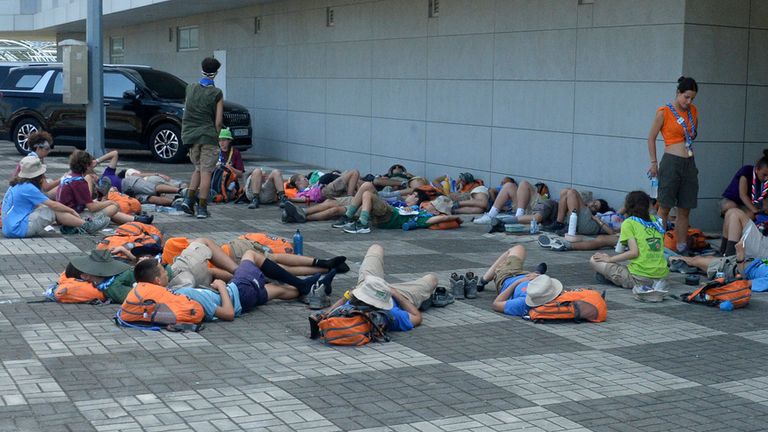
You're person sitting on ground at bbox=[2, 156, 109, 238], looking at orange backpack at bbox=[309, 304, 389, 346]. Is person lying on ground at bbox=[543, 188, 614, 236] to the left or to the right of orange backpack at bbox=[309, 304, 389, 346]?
left

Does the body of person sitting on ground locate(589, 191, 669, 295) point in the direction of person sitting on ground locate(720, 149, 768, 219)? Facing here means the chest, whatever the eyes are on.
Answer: no

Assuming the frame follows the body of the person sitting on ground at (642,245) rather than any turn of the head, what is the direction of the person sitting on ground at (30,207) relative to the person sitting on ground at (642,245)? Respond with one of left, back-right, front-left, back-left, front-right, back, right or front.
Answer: front-left

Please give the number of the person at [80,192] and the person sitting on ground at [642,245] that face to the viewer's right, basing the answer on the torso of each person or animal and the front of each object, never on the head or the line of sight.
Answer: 1

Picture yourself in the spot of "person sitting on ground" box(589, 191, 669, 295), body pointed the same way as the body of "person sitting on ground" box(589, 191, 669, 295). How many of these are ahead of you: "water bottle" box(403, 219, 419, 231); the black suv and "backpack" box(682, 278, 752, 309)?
2

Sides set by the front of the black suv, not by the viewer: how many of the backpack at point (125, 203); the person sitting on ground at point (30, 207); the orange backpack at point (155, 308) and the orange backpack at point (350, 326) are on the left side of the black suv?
0

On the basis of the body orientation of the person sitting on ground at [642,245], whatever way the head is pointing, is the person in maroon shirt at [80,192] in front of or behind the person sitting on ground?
in front

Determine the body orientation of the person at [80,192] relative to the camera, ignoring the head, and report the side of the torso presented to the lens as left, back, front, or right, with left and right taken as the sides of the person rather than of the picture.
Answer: right

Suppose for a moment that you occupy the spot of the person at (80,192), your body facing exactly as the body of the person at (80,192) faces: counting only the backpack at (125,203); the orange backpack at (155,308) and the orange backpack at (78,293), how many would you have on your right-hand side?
2

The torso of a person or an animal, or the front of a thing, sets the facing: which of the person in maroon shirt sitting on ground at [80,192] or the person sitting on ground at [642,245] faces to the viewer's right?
the person in maroon shirt sitting on ground
